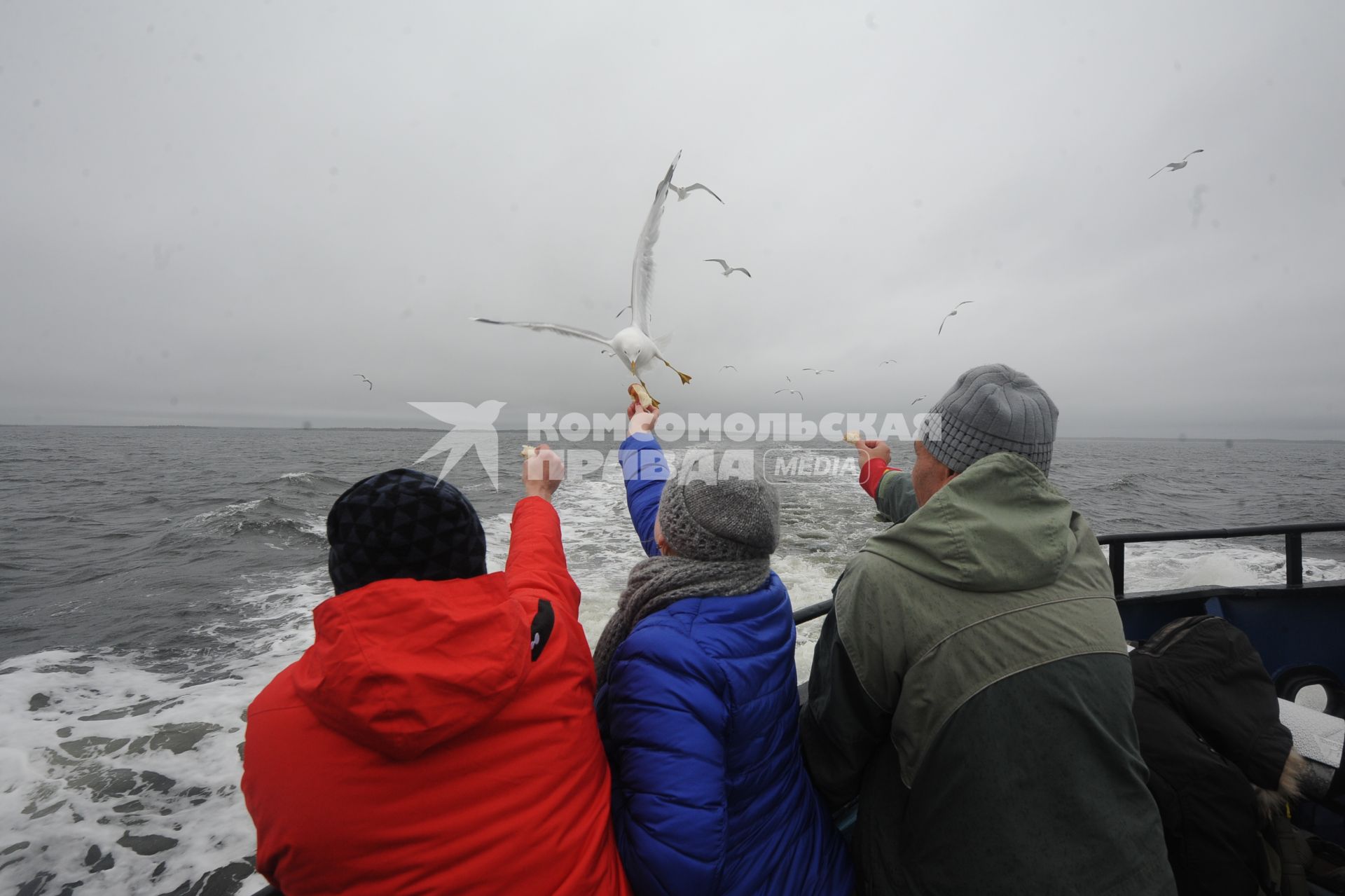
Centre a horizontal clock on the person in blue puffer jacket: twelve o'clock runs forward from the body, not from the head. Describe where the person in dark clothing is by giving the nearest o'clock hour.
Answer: The person in dark clothing is roughly at 4 o'clock from the person in blue puffer jacket.

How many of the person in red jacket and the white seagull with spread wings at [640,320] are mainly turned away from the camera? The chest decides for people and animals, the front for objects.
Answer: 1

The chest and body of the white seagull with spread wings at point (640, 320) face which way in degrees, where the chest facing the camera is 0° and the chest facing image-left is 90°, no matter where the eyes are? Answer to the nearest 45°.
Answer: approximately 0°

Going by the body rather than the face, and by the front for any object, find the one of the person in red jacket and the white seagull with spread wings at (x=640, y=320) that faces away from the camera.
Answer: the person in red jacket

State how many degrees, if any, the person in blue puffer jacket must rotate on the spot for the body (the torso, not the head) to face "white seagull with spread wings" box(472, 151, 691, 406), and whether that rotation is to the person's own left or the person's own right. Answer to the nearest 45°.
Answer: approximately 45° to the person's own right

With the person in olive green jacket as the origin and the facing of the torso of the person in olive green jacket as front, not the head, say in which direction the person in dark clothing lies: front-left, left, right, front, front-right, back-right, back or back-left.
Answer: right

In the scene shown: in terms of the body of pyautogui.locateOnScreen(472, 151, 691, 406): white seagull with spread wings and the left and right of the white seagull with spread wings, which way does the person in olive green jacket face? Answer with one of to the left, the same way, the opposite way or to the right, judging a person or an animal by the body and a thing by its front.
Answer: the opposite way

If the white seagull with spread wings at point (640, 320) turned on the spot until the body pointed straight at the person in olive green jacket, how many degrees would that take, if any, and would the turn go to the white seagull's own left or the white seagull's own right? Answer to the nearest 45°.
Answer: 0° — it already faces them

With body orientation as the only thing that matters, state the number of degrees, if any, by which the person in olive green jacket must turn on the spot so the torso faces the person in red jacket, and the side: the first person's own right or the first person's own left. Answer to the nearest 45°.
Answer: approximately 90° to the first person's own left

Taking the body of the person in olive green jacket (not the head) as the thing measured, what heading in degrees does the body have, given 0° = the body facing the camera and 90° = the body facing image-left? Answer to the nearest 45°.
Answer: approximately 135°

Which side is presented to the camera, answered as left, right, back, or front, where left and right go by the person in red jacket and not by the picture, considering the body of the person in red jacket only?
back

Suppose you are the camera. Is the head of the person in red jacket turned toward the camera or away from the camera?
away from the camera

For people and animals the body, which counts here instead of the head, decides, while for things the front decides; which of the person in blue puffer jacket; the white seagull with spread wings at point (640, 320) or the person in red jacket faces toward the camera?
the white seagull with spread wings

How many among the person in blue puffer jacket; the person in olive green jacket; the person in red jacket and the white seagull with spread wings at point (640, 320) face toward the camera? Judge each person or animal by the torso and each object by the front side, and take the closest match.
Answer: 1

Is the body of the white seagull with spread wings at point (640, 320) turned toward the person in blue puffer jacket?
yes
